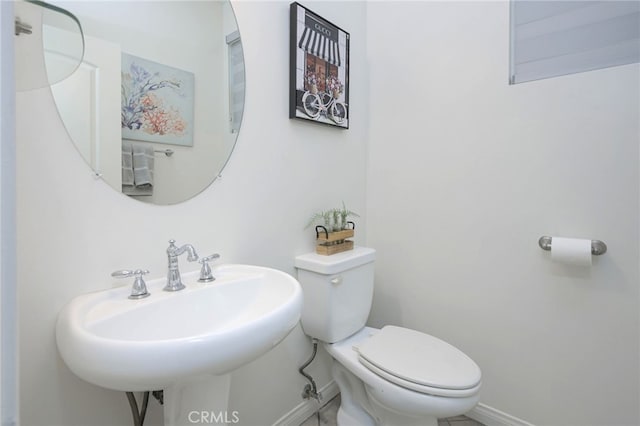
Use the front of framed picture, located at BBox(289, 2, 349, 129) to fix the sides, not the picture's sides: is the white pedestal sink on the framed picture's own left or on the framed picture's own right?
on the framed picture's own right

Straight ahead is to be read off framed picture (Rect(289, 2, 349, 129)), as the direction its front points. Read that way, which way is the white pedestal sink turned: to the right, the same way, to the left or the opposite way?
the same way

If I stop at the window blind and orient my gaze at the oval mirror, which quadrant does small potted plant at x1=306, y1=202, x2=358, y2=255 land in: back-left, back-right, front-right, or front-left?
front-right

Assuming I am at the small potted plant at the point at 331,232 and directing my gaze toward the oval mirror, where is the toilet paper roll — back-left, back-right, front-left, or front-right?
back-left

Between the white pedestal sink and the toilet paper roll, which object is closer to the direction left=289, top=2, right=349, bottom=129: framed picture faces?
the toilet paper roll

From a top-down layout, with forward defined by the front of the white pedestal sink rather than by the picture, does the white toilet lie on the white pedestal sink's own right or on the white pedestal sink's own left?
on the white pedestal sink's own left

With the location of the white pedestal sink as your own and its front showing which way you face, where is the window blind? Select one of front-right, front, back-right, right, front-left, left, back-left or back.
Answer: front-left

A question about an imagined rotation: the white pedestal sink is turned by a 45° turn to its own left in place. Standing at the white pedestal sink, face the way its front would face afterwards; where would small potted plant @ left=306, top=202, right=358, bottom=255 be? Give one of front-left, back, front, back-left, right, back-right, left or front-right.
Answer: front-left

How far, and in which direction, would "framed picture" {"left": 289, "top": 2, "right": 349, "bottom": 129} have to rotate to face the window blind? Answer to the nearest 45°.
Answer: approximately 45° to its left

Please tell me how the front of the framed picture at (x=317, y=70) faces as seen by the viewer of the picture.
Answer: facing the viewer and to the right of the viewer

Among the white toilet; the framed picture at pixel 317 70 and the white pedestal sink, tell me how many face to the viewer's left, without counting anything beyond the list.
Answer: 0

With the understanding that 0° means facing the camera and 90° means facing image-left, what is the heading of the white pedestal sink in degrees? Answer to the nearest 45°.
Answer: approximately 315°
